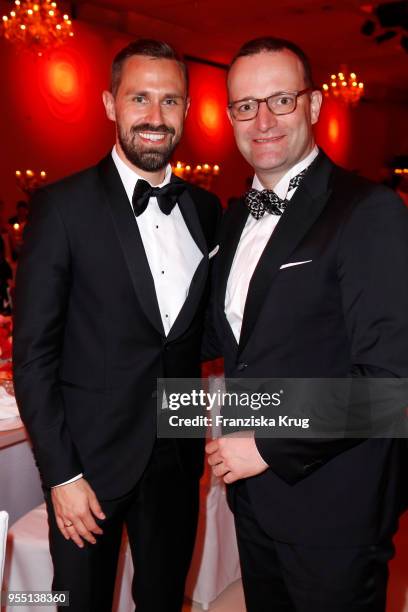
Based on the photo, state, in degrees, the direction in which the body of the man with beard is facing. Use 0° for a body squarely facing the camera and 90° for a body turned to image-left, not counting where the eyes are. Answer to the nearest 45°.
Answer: approximately 315°

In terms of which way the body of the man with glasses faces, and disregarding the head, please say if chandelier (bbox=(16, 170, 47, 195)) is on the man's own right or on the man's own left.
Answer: on the man's own right

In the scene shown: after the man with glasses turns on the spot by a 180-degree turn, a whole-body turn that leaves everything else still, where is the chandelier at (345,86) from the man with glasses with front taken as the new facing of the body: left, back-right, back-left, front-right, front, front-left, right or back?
front-left

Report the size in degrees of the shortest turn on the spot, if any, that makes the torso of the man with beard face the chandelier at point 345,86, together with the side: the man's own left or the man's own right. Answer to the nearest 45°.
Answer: approximately 90° to the man's own left

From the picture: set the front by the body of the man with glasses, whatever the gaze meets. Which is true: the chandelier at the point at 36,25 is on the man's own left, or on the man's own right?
on the man's own right

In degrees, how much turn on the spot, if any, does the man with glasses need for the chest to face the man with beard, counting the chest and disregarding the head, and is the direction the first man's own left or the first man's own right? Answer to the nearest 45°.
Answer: approximately 45° to the first man's own right
